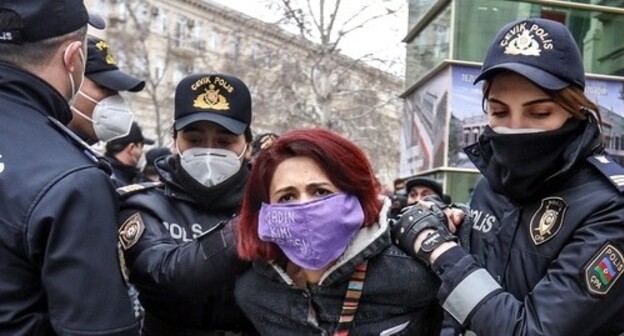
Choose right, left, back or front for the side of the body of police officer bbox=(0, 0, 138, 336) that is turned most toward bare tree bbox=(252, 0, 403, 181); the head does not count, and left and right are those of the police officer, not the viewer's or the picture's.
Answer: front

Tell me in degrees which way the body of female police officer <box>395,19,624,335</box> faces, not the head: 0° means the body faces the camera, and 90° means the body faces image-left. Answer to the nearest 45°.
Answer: approximately 45°

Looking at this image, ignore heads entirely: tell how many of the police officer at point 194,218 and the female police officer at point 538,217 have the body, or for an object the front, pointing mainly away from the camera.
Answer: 0

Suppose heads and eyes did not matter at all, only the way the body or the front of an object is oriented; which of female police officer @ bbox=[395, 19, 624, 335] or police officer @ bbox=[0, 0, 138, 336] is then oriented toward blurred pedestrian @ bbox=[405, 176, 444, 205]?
the police officer

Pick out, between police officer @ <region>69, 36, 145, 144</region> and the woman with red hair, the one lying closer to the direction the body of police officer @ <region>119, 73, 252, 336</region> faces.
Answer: the woman with red hair

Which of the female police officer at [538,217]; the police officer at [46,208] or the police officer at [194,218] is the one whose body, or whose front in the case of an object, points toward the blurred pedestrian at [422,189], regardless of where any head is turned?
the police officer at [46,208]

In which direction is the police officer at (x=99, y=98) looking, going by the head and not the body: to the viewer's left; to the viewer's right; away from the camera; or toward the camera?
to the viewer's right

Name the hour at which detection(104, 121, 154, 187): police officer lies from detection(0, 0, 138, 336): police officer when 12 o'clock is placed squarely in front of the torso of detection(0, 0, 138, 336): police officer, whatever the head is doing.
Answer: detection(104, 121, 154, 187): police officer is roughly at 11 o'clock from detection(0, 0, 138, 336): police officer.

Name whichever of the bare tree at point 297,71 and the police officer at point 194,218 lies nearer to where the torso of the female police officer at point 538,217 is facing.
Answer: the police officer

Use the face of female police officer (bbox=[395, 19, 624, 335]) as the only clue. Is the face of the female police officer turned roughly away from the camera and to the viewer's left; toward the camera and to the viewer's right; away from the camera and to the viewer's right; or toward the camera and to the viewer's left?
toward the camera and to the viewer's left

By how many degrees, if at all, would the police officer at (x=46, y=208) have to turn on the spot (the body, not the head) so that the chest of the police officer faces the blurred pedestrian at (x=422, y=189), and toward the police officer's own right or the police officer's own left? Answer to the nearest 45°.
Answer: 0° — they already face them

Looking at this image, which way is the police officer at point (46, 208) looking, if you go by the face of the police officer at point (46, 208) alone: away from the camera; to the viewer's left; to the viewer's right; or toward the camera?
to the viewer's right

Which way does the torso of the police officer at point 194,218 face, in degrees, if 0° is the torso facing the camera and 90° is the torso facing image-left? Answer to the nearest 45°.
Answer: approximately 315°

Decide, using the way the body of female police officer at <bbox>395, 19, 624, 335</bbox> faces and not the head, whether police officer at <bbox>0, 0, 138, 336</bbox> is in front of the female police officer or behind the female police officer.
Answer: in front

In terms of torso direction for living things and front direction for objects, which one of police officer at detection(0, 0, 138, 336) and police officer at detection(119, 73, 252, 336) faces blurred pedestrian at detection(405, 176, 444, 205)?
police officer at detection(0, 0, 138, 336)

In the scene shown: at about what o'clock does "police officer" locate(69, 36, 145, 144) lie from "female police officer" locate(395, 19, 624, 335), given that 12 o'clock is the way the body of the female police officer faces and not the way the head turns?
The police officer is roughly at 2 o'clock from the female police officer.
